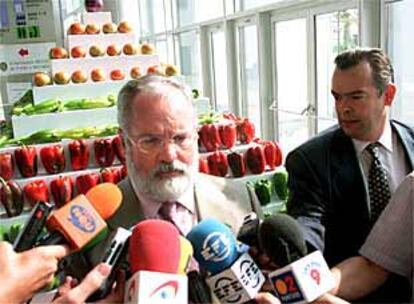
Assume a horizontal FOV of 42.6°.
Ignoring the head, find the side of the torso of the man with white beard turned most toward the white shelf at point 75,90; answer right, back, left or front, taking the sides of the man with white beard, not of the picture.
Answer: back

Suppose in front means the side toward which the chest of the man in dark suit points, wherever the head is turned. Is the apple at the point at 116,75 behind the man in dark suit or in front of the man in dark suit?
behind

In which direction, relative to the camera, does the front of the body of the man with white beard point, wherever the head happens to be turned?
toward the camera

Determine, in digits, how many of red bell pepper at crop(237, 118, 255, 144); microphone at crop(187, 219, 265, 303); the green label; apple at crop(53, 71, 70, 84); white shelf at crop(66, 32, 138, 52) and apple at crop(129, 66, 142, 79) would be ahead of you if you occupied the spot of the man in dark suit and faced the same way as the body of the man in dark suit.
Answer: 1

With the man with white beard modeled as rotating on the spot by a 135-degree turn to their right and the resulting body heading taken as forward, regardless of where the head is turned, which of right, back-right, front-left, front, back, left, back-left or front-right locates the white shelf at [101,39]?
front-right

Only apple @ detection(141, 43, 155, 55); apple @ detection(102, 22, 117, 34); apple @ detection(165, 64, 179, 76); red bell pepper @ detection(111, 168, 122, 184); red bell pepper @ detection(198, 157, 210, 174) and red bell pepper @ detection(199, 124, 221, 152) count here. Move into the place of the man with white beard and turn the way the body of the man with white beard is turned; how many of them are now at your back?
6

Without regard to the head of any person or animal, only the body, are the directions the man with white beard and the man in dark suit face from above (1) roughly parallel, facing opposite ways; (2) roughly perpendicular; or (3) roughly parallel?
roughly parallel

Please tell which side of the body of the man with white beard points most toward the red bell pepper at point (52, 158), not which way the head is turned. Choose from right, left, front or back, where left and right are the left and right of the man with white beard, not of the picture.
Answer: back

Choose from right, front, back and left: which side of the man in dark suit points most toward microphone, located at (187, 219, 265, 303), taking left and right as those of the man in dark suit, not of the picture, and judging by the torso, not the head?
front

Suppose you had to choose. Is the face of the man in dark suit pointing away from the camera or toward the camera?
toward the camera

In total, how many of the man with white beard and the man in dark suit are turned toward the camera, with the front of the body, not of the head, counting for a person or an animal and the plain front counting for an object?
2

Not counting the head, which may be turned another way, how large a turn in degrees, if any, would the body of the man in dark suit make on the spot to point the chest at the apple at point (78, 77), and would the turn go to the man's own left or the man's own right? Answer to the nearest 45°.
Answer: approximately 135° to the man's own right

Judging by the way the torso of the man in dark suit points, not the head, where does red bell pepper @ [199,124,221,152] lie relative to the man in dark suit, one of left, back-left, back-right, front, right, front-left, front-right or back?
back-right

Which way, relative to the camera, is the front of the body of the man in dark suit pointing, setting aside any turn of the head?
toward the camera

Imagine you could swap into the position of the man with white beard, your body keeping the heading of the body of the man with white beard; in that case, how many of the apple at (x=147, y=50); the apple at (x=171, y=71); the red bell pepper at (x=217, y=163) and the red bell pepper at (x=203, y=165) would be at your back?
4

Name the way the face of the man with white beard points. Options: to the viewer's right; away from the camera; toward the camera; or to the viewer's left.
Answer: toward the camera

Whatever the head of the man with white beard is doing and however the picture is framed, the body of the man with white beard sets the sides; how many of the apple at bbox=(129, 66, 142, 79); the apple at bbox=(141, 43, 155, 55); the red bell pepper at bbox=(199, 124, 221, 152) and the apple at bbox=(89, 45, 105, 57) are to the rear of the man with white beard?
4

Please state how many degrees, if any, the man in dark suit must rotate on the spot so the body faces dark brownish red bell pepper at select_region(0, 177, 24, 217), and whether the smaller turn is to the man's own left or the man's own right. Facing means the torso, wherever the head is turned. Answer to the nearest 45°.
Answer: approximately 90° to the man's own right

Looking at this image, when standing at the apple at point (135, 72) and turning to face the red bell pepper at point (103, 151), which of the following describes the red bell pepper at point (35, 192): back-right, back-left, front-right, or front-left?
front-right

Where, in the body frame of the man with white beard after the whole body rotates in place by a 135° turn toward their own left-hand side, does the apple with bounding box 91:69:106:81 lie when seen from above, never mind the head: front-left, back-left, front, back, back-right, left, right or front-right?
front-left
